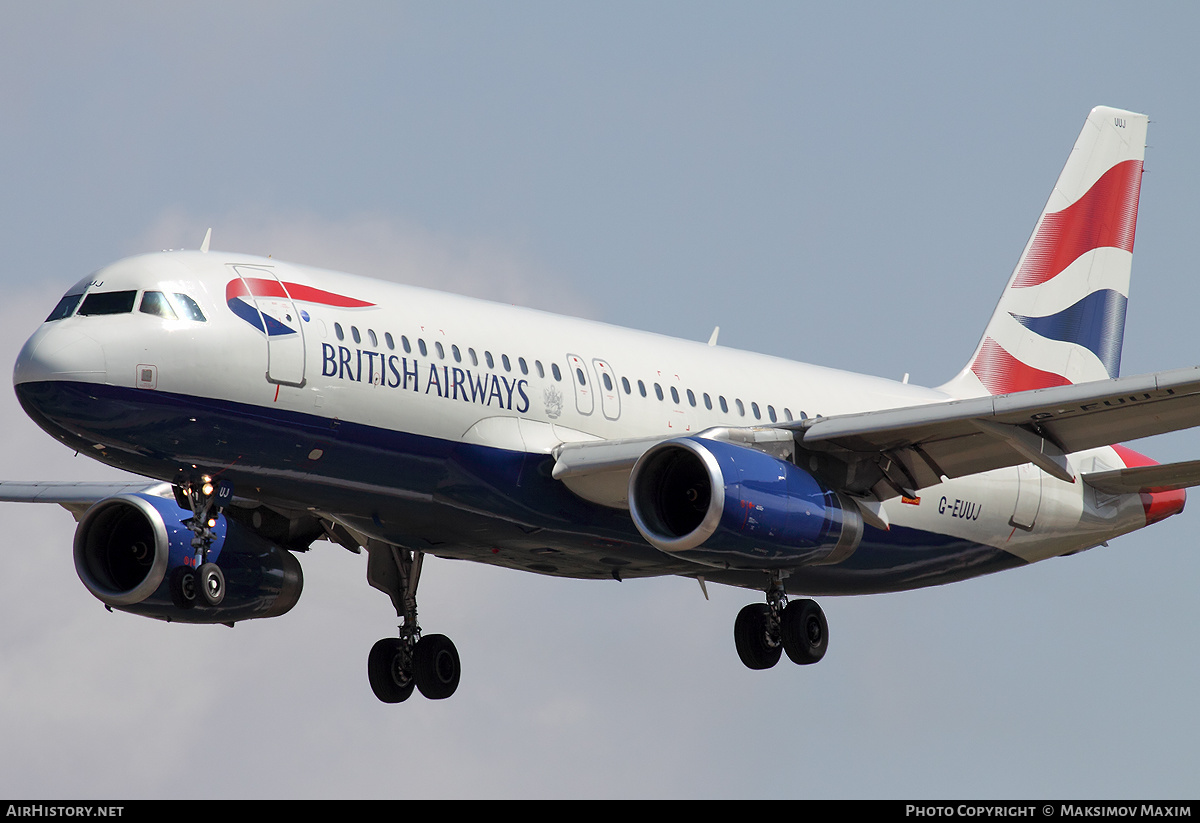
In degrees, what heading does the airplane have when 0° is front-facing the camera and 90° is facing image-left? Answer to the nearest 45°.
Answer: approximately 45°
